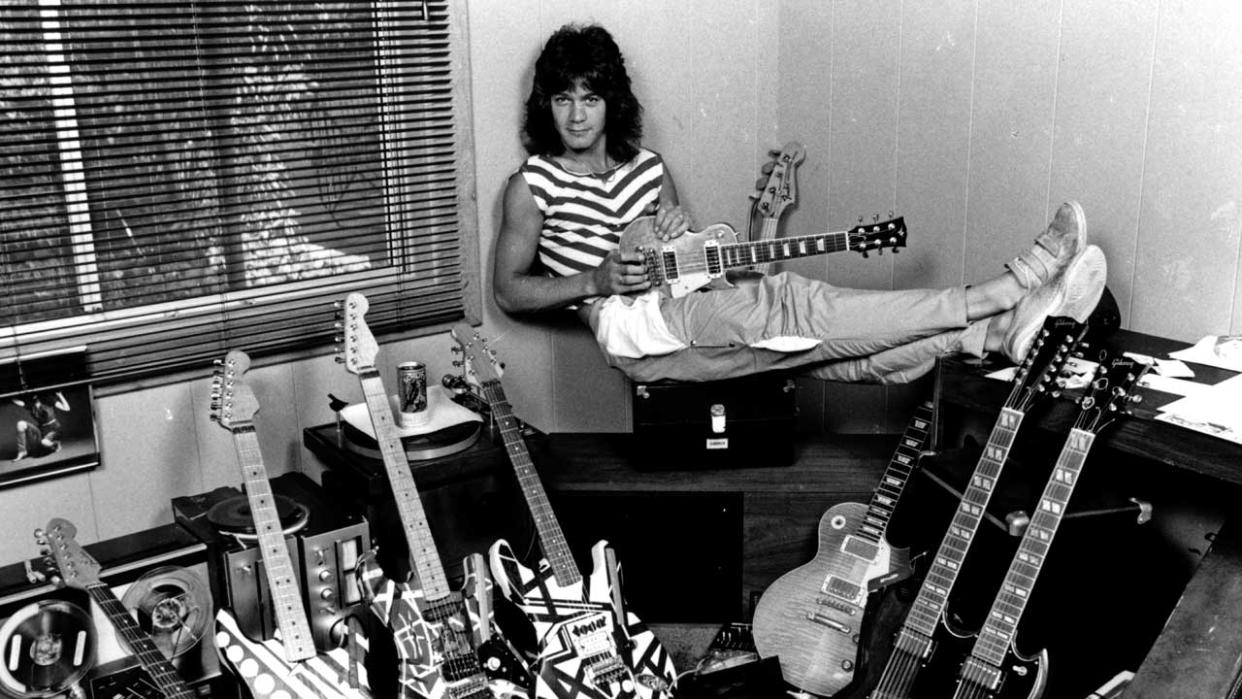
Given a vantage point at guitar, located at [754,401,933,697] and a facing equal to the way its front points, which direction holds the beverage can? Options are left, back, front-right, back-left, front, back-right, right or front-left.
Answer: right

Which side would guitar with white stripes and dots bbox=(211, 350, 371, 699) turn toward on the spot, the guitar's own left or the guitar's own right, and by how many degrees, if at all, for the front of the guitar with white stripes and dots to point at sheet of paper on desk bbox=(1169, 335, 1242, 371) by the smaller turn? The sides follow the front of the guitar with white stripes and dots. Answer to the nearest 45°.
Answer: approximately 90° to the guitar's own left

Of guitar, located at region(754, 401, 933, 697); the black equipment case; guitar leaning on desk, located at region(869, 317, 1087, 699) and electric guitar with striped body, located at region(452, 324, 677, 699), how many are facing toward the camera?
4

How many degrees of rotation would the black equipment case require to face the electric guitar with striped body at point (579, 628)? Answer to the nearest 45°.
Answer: approximately 45° to its right

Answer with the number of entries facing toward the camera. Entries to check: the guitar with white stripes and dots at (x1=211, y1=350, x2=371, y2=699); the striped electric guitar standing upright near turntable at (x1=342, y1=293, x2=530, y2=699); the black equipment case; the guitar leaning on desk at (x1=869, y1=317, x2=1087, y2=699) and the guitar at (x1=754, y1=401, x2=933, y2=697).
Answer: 5

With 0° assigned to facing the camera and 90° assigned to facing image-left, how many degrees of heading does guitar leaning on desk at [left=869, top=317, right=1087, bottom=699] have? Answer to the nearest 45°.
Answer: approximately 0°

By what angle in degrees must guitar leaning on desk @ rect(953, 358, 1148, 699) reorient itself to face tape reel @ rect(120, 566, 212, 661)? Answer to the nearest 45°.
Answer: approximately 90° to its right

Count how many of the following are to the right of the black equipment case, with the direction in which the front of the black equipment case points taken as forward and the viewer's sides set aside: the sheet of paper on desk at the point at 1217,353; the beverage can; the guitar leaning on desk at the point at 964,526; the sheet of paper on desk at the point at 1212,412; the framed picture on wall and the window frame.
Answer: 3

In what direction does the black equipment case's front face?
toward the camera

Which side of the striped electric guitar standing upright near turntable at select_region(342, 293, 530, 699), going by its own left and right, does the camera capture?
front

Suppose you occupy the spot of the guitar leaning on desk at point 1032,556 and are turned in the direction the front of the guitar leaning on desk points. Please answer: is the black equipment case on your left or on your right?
on your right

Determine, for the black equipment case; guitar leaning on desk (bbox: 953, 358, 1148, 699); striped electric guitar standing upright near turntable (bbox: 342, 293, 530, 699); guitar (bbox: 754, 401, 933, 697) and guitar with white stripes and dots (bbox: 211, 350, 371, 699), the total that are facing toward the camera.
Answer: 5

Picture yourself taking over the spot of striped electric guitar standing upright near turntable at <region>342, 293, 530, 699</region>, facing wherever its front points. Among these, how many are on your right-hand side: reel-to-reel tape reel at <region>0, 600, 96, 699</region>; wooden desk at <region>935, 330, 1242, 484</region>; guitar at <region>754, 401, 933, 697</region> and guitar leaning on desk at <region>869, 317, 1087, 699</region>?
1

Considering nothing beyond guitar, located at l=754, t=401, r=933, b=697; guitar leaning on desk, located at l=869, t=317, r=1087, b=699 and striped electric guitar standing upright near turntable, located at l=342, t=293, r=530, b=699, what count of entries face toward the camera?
3

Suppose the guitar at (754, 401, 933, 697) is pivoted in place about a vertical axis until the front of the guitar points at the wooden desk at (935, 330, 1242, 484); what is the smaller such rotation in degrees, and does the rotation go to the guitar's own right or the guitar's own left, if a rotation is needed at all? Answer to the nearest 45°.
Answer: approximately 90° to the guitar's own left

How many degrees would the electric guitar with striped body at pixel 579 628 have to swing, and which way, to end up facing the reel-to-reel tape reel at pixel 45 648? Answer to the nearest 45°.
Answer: approximately 90° to its right

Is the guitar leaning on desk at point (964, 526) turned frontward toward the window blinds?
no
